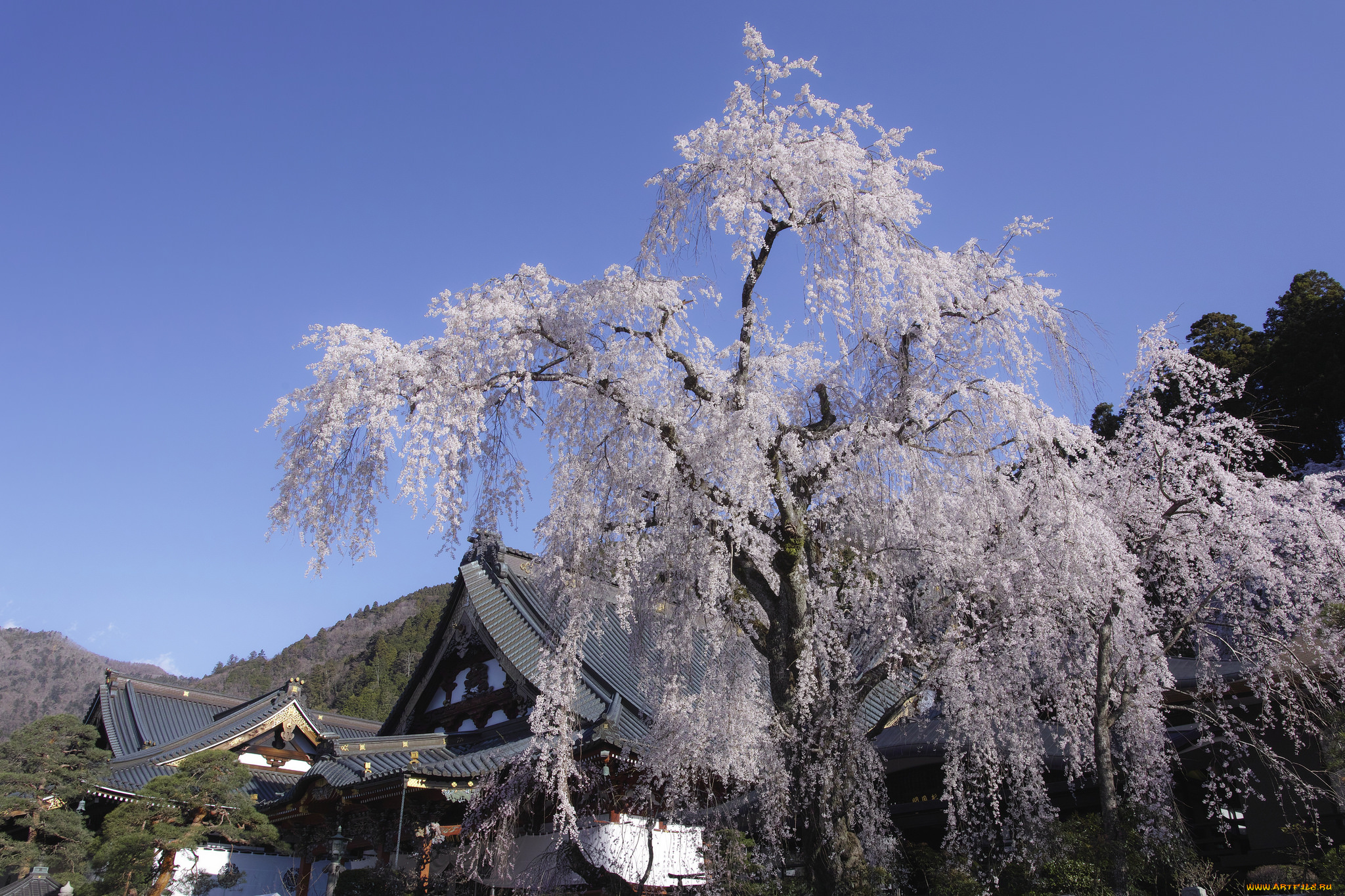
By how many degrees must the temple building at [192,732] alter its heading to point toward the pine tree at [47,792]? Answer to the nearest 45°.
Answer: approximately 90° to its right

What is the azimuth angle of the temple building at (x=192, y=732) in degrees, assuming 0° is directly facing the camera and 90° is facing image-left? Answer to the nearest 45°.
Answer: approximately 315°

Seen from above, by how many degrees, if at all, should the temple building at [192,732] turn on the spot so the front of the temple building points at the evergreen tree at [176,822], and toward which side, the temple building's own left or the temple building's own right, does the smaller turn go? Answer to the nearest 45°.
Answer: approximately 45° to the temple building's own right
